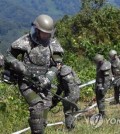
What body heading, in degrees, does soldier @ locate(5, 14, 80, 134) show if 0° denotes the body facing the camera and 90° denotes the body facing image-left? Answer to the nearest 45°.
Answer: approximately 0°
